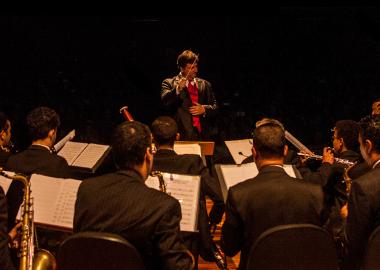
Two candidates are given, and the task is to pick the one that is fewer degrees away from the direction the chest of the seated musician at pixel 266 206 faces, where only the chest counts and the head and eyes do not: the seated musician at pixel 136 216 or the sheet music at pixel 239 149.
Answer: the sheet music

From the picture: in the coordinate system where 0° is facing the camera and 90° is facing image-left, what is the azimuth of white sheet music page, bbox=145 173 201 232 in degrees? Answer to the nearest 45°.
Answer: approximately 0°

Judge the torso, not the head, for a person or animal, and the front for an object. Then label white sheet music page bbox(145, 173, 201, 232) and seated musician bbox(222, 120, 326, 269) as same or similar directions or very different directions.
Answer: very different directions

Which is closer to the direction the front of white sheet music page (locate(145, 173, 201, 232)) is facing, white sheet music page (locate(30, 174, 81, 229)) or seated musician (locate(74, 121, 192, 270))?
the seated musician

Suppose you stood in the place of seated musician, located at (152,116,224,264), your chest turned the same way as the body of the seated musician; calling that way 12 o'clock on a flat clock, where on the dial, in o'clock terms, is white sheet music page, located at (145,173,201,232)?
The white sheet music page is roughly at 6 o'clock from the seated musician.

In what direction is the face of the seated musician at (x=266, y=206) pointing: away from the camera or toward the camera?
away from the camera

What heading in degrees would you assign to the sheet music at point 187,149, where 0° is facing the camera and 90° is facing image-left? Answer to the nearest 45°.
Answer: approximately 0°

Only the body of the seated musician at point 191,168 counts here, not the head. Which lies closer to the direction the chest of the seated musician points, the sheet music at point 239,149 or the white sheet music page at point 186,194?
the sheet music

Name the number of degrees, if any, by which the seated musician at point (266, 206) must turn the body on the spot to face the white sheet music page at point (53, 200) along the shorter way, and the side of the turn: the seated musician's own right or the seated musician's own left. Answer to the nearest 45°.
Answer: approximately 90° to the seated musician's own left

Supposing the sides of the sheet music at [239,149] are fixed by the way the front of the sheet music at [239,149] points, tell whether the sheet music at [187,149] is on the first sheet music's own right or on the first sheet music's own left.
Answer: on the first sheet music's own right

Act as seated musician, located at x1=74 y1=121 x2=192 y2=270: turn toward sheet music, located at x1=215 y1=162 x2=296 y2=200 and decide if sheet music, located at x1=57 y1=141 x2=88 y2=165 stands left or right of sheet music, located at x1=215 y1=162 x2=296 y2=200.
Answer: left

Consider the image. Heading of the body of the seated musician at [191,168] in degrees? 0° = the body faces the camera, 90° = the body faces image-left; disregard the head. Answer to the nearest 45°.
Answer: approximately 180°

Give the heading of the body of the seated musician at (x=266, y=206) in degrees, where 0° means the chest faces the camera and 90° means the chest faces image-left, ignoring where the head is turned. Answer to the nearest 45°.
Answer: approximately 180°

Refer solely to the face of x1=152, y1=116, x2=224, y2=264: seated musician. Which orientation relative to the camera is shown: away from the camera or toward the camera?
away from the camera
